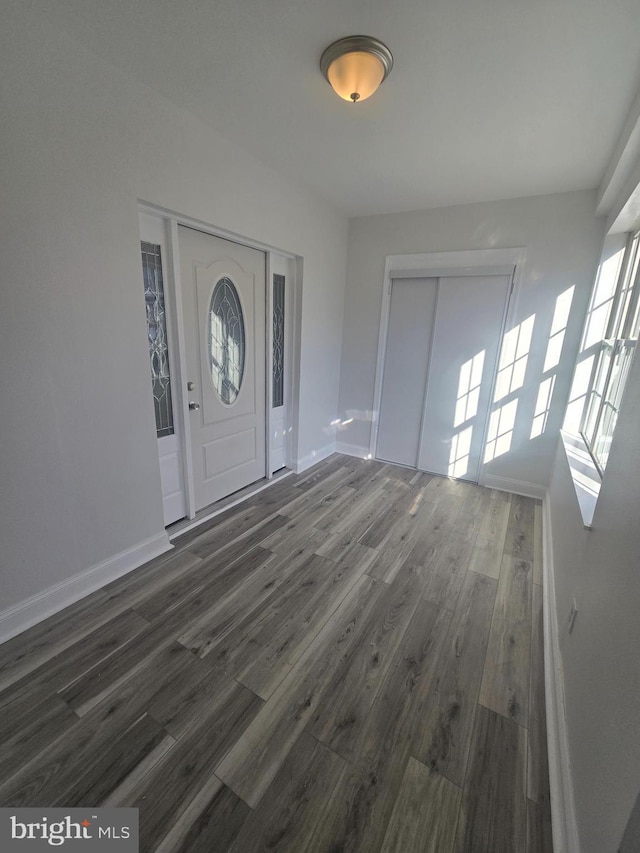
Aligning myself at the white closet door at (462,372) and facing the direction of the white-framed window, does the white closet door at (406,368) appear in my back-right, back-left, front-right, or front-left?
back-right

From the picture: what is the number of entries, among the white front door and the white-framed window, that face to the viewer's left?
1

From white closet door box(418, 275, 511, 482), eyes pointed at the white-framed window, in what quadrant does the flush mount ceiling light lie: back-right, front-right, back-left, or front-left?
front-right

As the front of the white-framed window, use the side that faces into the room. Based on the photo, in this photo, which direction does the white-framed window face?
to the viewer's left

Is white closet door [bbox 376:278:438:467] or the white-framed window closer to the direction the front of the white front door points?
the white-framed window

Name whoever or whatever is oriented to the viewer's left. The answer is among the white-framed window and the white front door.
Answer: the white-framed window

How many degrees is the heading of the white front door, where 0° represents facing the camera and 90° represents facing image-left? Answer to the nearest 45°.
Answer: approximately 315°

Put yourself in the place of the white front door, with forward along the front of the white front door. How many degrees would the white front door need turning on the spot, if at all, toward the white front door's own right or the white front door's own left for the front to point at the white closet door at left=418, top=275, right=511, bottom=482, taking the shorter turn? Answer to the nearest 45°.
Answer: approximately 45° to the white front door's own left

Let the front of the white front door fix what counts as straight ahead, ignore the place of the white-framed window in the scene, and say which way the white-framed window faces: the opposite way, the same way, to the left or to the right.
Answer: the opposite way

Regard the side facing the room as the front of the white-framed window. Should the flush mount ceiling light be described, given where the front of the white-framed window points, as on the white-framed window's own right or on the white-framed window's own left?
on the white-framed window's own left

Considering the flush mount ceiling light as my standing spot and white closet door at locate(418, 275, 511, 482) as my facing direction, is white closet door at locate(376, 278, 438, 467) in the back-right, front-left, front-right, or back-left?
front-left

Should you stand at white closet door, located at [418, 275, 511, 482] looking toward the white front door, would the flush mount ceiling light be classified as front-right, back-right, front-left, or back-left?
front-left

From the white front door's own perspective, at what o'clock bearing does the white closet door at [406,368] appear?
The white closet door is roughly at 10 o'clock from the white front door.

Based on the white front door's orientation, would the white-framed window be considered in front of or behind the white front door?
in front

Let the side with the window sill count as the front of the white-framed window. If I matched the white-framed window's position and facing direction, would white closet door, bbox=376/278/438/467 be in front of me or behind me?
in front

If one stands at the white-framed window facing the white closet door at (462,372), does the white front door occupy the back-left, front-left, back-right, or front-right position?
front-left
